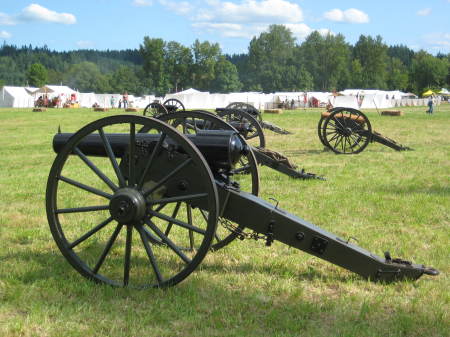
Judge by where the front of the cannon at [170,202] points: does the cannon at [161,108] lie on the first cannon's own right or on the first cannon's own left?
on the first cannon's own right

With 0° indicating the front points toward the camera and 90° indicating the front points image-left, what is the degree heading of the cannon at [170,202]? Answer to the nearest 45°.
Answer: approximately 90°

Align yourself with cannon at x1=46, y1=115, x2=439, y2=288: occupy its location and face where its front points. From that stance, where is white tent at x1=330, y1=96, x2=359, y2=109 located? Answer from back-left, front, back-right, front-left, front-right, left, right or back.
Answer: right

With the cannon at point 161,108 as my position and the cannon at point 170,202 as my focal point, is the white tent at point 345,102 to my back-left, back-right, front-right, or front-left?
back-left
